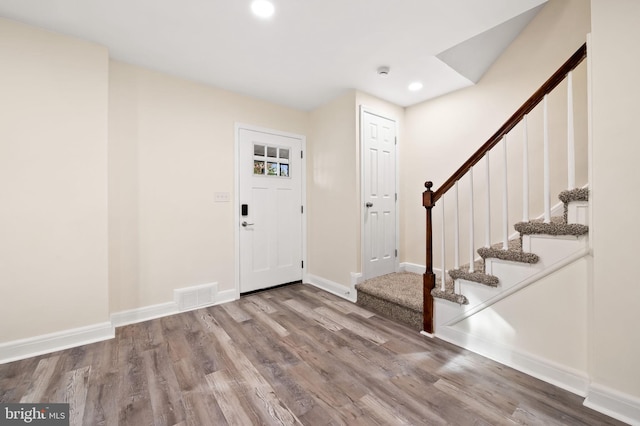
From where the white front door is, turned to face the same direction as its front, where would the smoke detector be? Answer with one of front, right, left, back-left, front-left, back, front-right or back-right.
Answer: front

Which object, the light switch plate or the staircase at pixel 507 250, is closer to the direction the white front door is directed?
the staircase

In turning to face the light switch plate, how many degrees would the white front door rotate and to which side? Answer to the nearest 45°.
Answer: approximately 90° to its right

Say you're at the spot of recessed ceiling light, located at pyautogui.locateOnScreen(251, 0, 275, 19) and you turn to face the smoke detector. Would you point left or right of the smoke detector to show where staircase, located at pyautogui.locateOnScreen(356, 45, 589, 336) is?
right

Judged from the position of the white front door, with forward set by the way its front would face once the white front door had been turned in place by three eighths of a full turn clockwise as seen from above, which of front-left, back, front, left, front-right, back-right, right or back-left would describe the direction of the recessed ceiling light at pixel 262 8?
left

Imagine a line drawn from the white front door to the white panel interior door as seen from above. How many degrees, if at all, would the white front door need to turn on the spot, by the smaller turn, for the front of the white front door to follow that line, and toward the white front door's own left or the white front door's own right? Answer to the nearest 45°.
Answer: approximately 45° to the white front door's own left
